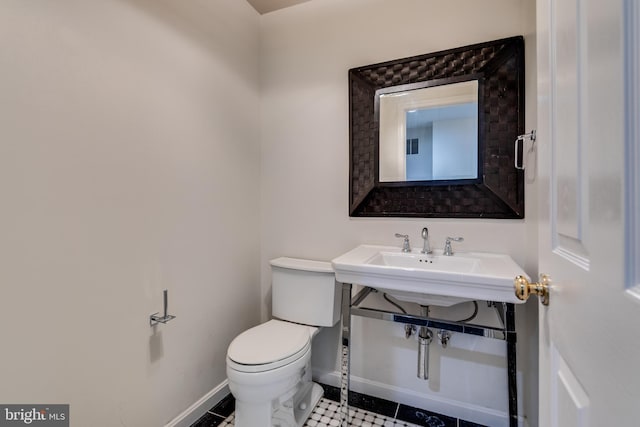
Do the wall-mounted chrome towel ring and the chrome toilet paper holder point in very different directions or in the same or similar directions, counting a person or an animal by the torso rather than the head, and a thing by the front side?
very different directions

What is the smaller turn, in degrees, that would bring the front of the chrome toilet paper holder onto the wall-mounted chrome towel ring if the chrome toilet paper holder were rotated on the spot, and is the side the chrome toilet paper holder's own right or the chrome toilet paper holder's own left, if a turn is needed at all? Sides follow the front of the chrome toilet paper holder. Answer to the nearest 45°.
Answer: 0° — it already faces it

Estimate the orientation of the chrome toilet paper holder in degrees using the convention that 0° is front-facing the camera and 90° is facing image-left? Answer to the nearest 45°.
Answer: approximately 315°

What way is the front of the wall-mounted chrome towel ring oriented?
to the viewer's left

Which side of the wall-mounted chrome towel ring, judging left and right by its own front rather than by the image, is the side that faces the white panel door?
left

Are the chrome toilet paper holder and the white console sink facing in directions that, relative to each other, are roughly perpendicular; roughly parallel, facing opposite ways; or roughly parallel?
roughly perpendicular

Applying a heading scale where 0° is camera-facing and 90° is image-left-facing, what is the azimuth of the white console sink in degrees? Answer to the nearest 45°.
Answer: approximately 0°

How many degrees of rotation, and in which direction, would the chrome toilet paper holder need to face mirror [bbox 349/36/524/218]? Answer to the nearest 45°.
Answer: approximately 45° to its left
